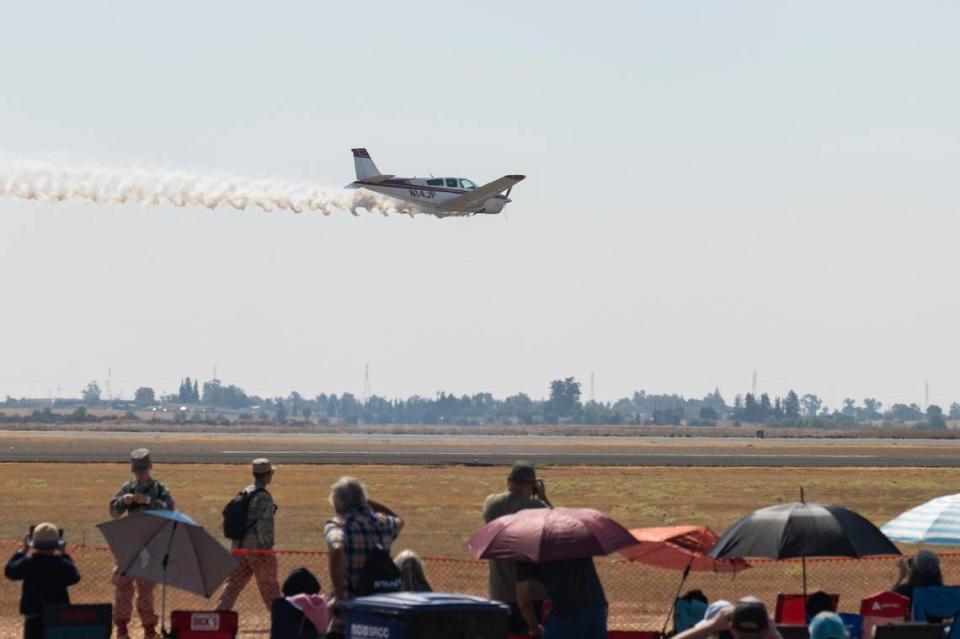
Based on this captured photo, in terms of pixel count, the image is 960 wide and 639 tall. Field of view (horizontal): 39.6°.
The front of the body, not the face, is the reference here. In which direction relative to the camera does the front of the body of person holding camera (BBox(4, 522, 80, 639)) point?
away from the camera

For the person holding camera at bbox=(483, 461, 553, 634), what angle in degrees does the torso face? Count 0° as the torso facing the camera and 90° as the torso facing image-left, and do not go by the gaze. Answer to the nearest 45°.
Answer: approximately 225°

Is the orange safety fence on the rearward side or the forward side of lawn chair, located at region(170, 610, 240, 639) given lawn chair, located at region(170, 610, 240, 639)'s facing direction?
on the forward side

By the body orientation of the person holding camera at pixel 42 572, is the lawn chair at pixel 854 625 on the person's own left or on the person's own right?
on the person's own right

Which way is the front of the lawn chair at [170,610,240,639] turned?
away from the camera

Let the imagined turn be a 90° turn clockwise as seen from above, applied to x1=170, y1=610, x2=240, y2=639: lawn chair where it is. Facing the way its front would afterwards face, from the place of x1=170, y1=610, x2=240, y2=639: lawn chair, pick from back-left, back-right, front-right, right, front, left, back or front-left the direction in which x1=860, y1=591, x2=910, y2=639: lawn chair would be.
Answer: front

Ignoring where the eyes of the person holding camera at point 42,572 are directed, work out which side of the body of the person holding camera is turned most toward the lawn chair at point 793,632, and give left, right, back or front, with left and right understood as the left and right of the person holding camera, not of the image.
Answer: right

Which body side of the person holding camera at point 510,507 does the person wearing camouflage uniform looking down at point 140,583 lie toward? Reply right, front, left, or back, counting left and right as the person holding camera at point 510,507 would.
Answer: left

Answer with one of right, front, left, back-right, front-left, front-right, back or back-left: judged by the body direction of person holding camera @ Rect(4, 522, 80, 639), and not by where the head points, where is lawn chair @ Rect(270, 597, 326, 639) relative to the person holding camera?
back-right

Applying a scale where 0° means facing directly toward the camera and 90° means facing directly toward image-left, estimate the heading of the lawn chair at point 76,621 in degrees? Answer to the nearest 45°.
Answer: approximately 180°

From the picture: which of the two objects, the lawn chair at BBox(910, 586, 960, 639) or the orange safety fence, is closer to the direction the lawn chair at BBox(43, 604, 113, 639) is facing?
the orange safety fence
